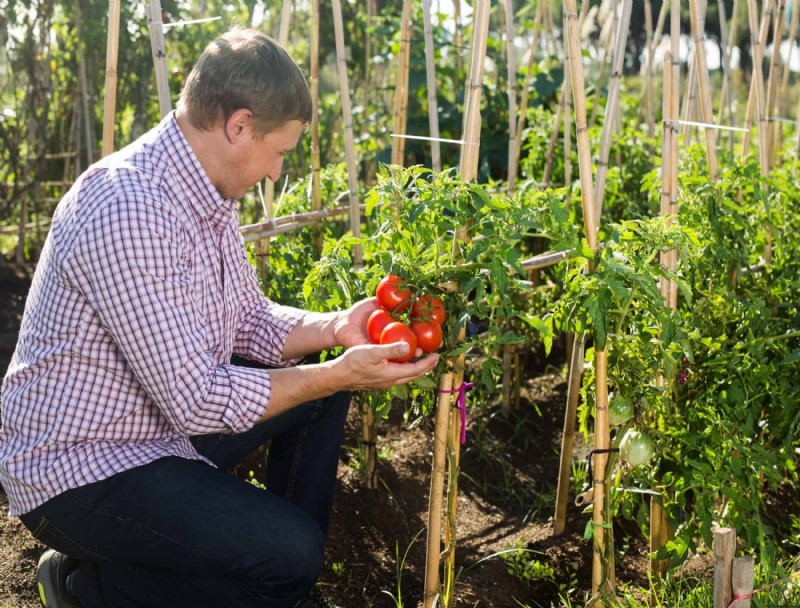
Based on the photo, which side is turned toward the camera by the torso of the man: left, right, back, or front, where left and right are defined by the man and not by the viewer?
right

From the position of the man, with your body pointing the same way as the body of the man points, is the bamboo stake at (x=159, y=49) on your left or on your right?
on your left

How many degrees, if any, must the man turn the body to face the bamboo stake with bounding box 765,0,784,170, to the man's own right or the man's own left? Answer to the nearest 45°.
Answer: approximately 45° to the man's own left

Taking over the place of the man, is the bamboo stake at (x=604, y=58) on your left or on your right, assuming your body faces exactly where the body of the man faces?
on your left

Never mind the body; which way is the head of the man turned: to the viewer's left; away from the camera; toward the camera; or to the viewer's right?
to the viewer's right

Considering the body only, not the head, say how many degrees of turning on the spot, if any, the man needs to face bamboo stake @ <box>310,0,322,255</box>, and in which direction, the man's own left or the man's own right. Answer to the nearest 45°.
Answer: approximately 90° to the man's own left

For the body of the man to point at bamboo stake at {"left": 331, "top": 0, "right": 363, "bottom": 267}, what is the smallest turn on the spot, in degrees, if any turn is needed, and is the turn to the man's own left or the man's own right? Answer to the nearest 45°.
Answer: approximately 45° to the man's own left

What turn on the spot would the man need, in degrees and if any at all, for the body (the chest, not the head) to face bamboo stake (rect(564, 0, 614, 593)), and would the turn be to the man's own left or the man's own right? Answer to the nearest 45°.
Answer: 0° — they already face it
